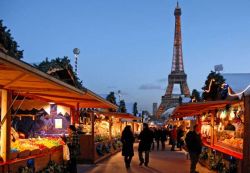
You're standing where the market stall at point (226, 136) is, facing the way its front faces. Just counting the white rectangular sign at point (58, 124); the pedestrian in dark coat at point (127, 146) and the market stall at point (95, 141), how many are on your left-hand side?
0

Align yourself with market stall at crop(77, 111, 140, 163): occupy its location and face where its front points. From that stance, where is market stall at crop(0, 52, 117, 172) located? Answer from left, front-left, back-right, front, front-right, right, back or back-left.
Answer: front-right

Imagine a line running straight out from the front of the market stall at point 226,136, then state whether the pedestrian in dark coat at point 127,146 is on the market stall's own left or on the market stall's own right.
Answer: on the market stall's own right

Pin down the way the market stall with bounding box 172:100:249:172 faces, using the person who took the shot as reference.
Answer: facing the viewer and to the left of the viewer
